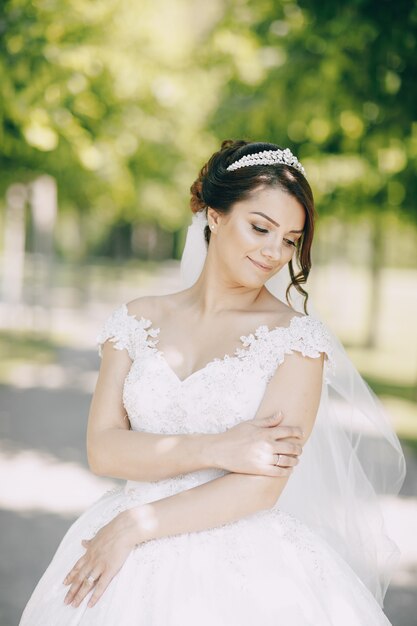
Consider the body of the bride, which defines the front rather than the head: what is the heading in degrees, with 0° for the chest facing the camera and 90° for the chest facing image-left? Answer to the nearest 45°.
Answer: approximately 45°
